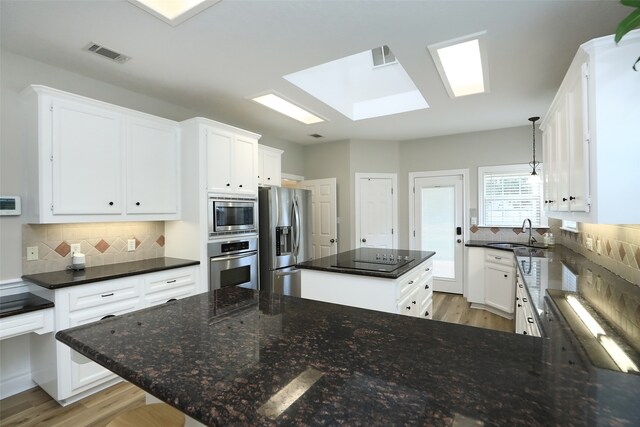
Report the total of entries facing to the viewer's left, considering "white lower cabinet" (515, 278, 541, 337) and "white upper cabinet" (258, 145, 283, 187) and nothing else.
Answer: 1

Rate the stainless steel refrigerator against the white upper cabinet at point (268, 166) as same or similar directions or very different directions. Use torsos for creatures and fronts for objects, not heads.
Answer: same or similar directions

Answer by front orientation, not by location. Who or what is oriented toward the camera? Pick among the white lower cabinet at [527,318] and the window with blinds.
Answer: the window with blinds

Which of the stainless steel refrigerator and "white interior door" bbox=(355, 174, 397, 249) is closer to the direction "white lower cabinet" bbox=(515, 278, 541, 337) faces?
the stainless steel refrigerator

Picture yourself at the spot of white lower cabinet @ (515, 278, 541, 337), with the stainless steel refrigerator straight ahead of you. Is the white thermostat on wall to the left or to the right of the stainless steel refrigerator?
left

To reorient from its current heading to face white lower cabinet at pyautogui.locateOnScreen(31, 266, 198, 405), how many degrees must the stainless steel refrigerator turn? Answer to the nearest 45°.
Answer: approximately 90° to its right

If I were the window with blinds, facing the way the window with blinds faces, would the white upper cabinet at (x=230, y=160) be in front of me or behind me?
in front

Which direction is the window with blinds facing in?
toward the camera

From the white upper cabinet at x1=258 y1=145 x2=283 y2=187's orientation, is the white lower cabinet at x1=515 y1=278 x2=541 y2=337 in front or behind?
in front

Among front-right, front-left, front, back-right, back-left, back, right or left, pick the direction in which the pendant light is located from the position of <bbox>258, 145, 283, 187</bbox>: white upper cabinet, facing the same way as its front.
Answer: front-left

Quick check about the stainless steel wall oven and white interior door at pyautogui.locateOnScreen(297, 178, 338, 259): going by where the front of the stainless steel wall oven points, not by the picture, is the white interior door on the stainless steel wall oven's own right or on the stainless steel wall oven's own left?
on the stainless steel wall oven's own left

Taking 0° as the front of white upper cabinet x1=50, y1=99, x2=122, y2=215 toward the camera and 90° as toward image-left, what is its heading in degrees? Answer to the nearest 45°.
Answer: approximately 315°

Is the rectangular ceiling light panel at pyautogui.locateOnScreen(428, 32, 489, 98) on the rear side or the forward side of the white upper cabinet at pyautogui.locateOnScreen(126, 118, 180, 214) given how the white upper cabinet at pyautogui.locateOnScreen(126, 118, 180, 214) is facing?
on the forward side

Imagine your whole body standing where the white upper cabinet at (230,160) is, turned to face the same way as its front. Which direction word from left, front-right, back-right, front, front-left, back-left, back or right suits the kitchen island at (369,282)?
front

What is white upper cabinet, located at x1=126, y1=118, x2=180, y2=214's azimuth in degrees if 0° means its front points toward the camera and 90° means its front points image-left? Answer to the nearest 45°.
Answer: approximately 315°
